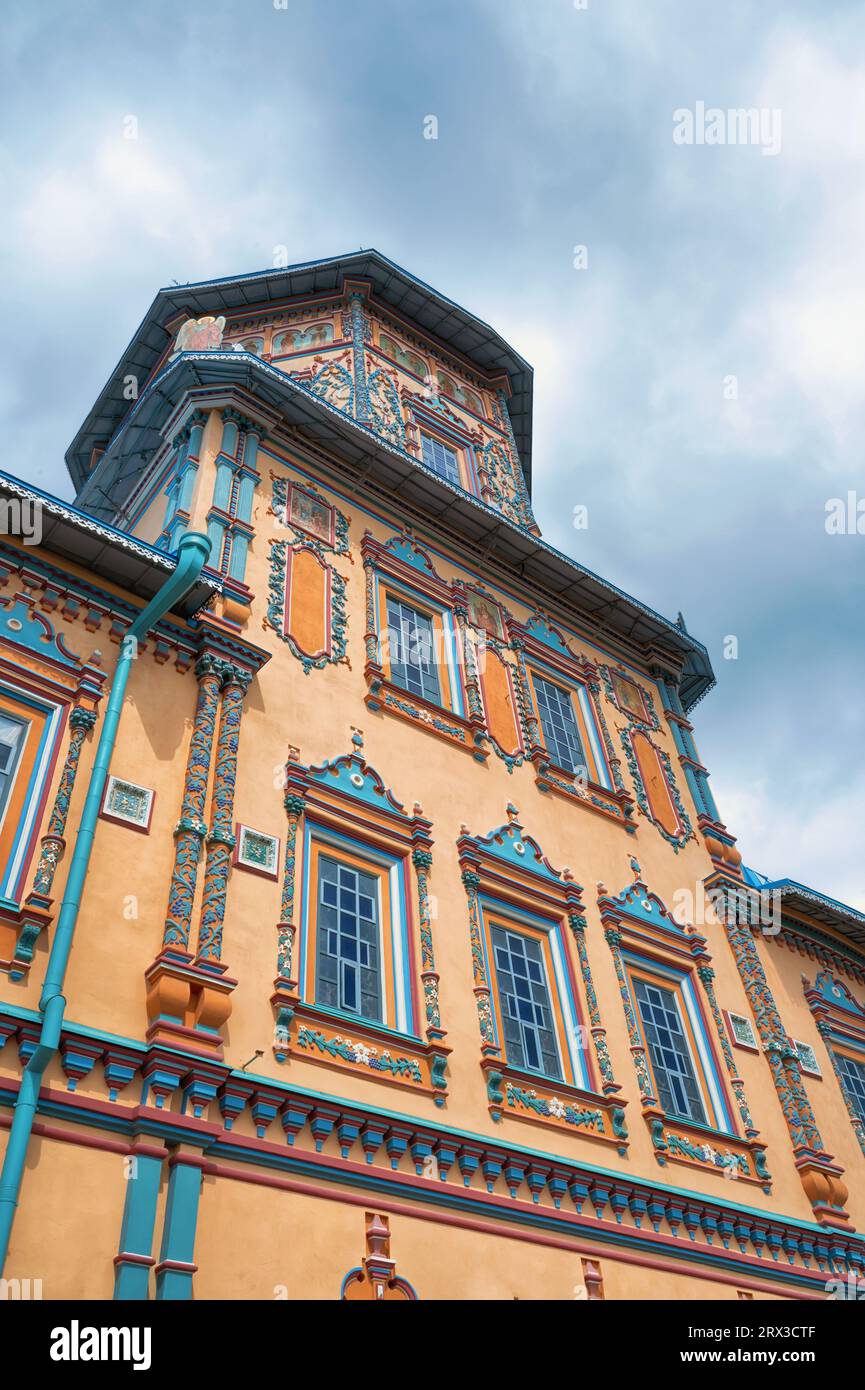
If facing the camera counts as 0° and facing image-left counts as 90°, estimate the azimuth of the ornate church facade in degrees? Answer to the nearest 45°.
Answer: approximately 315°
